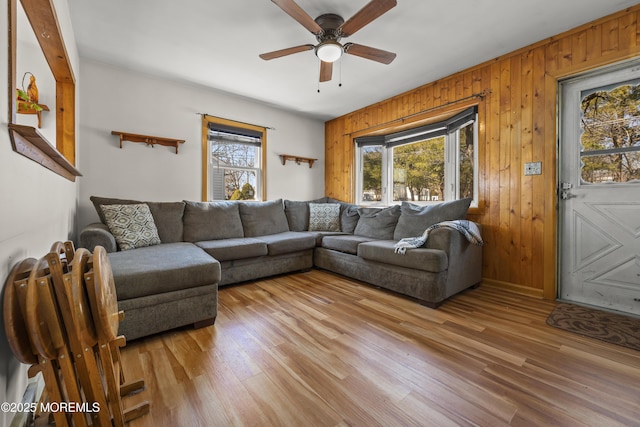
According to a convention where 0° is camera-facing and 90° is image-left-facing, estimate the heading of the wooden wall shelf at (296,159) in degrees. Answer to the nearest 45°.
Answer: approximately 315°

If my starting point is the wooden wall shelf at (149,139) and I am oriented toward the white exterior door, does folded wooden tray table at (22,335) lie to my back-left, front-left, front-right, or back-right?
front-right

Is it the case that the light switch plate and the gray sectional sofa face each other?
no

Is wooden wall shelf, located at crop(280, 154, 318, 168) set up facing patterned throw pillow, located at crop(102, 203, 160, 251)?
no

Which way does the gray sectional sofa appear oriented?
toward the camera

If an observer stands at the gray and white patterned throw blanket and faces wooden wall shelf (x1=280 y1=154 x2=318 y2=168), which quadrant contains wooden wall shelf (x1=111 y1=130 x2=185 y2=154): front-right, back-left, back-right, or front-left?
front-left
